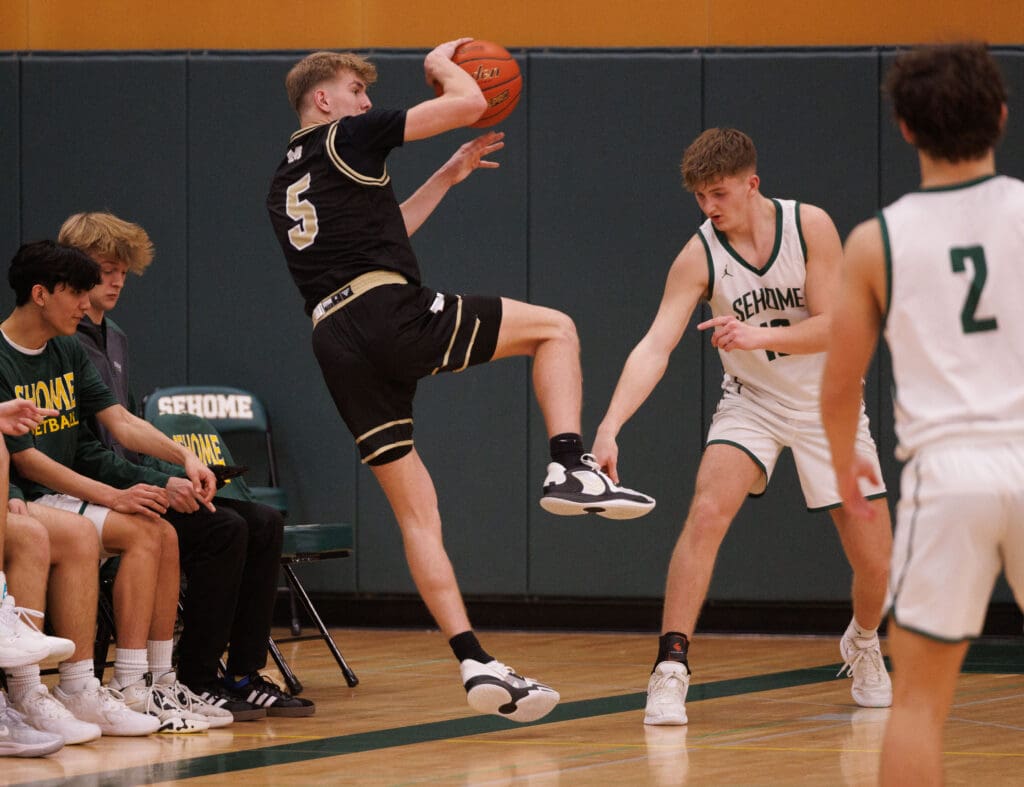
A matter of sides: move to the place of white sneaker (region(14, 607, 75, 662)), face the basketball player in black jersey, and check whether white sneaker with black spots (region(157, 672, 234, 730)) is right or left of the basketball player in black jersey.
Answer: left

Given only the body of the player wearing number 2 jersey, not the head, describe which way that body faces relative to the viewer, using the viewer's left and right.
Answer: facing away from the viewer

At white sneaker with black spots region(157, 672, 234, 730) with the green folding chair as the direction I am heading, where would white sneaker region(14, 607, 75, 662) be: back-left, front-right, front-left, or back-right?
back-left

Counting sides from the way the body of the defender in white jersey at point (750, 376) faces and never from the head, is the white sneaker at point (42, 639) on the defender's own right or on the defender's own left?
on the defender's own right

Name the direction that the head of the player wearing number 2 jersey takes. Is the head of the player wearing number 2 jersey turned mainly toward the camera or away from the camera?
away from the camera

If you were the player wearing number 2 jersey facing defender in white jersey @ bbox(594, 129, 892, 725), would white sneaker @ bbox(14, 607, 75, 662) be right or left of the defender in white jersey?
left

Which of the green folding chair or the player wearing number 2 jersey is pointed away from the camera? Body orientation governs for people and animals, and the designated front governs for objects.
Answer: the player wearing number 2 jersey
